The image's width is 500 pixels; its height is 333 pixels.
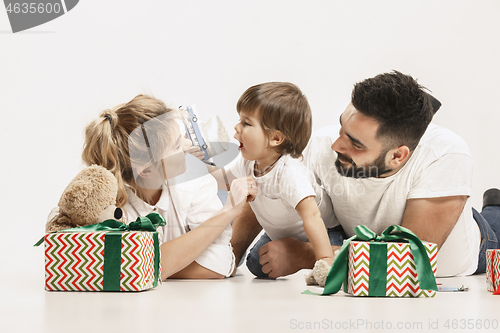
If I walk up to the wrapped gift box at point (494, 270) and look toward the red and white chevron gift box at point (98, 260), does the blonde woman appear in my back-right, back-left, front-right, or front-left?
front-right

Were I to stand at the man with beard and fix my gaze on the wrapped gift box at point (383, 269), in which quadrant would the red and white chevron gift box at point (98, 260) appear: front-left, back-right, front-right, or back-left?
front-right

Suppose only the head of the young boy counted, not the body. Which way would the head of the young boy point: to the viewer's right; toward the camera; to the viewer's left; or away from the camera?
to the viewer's left

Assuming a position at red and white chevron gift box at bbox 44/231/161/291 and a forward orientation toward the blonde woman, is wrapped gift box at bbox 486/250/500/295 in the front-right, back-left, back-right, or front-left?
front-right
